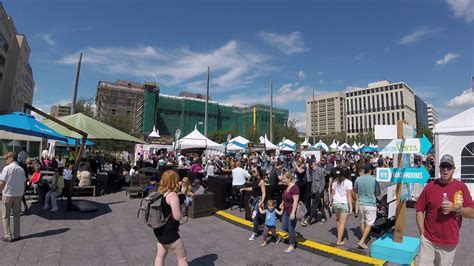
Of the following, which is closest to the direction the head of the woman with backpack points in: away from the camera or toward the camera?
away from the camera

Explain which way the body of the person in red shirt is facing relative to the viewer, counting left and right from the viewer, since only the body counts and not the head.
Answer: facing the viewer

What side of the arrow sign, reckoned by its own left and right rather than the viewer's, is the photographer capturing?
front

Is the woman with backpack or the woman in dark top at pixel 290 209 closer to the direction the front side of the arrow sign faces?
the woman with backpack

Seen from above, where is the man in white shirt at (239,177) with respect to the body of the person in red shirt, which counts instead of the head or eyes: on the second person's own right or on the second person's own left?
on the second person's own right

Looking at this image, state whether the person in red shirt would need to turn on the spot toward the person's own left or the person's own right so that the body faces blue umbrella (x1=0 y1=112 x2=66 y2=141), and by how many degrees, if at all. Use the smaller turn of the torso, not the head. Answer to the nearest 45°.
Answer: approximately 90° to the person's own right

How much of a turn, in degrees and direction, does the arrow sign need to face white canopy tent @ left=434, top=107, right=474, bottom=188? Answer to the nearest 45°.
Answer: approximately 180°

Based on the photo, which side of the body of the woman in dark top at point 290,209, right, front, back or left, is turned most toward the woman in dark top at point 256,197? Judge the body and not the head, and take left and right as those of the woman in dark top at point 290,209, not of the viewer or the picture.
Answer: right

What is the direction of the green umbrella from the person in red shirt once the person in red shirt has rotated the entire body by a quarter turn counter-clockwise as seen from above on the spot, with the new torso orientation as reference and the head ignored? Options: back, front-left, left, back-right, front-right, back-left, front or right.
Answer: back

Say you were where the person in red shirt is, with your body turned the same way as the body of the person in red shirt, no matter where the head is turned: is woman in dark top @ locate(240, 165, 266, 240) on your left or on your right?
on your right

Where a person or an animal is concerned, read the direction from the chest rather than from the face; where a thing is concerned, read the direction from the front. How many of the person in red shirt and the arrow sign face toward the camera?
2

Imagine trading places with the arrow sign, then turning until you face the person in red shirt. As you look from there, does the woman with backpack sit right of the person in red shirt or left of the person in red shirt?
right

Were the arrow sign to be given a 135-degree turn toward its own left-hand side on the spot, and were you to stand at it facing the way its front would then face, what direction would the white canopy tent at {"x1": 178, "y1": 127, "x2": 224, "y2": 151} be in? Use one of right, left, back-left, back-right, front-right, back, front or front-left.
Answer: left
